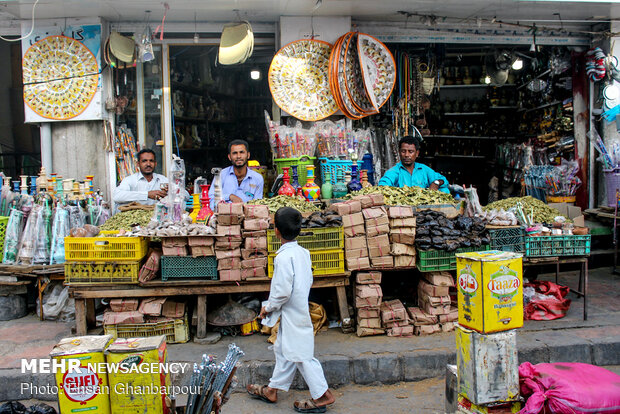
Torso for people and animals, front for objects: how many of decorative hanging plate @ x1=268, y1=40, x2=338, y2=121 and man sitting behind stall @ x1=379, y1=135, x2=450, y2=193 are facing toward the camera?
2

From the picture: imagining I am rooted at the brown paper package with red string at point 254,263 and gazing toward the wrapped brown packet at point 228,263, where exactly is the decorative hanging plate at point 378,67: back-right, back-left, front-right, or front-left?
back-right

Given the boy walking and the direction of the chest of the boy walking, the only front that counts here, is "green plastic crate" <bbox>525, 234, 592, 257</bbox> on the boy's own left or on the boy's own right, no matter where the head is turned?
on the boy's own right

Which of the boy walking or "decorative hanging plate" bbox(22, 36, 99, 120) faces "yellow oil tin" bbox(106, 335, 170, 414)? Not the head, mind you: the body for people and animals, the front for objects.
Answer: the decorative hanging plate

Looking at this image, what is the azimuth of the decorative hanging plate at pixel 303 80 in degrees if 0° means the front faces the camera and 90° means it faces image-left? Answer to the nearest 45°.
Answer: approximately 0°

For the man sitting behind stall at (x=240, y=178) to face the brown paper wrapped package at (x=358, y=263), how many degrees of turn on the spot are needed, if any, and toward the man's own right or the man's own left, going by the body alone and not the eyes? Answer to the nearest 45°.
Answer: approximately 45° to the man's own left

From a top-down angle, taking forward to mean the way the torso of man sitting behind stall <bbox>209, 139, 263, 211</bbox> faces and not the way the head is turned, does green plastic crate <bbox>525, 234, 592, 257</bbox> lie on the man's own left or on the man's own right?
on the man's own left

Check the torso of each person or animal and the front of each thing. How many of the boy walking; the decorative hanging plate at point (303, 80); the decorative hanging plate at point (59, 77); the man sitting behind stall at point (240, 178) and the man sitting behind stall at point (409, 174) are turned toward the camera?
4

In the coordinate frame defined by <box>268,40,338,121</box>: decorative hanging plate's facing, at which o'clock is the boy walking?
The boy walking is roughly at 12 o'clock from the decorative hanging plate.
